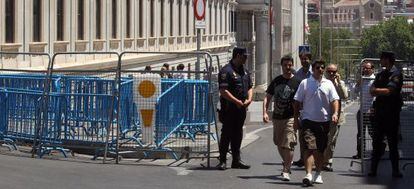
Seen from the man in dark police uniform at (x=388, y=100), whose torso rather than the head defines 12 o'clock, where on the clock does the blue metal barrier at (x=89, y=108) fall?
The blue metal barrier is roughly at 2 o'clock from the man in dark police uniform.

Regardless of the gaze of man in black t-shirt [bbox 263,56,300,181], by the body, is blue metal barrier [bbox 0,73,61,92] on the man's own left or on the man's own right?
on the man's own right

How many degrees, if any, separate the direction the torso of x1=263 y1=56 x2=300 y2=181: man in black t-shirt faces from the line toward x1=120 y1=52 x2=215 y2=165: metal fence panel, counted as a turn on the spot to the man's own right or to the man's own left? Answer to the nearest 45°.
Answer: approximately 135° to the man's own right

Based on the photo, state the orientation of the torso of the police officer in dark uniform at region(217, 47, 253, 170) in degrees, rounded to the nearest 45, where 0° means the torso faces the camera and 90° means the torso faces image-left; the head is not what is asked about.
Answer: approximately 315°

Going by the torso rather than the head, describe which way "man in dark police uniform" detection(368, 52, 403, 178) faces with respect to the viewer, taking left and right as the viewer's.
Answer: facing the viewer and to the left of the viewer

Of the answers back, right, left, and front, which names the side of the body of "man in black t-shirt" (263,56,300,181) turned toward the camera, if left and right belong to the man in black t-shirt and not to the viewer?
front

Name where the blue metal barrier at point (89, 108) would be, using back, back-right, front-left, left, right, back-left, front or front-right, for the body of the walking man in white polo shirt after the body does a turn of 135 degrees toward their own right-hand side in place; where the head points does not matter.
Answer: front

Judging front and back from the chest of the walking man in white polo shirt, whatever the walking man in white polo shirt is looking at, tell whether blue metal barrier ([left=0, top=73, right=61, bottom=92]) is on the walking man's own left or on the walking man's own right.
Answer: on the walking man's own right

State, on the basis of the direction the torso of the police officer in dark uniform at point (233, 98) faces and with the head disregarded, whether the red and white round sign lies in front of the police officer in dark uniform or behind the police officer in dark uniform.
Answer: behind

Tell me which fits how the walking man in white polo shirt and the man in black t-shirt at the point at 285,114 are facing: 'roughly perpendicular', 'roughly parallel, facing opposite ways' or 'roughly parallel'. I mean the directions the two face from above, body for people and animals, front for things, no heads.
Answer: roughly parallel

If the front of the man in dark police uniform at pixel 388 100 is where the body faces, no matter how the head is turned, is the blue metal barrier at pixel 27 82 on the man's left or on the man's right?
on the man's right

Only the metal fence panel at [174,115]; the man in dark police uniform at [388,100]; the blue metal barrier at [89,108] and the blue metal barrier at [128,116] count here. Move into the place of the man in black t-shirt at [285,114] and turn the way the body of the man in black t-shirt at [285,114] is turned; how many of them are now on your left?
1

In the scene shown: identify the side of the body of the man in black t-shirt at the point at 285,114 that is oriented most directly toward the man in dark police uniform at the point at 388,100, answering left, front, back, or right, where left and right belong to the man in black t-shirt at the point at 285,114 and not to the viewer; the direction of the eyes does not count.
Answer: left

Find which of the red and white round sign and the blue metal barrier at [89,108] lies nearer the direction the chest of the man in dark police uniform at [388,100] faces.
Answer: the blue metal barrier
